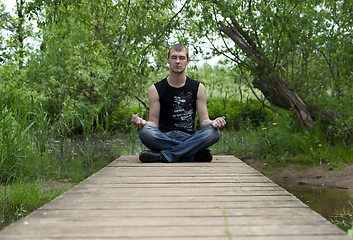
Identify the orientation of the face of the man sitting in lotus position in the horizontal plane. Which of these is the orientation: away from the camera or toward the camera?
toward the camera

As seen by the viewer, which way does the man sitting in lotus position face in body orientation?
toward the camera
